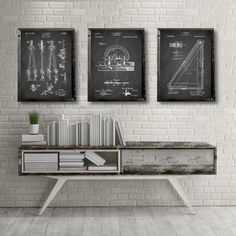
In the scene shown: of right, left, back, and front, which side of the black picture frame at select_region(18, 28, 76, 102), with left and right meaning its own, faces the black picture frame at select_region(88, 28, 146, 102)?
left

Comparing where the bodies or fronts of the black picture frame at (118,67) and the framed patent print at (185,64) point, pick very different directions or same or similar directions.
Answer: same or similar directions

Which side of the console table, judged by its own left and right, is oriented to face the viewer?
front

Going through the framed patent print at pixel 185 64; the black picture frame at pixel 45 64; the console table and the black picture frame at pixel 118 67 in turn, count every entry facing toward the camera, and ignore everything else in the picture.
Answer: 4

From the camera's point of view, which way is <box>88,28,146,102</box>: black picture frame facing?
toward the camera

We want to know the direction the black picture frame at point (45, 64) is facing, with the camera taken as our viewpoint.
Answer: facing the viewer

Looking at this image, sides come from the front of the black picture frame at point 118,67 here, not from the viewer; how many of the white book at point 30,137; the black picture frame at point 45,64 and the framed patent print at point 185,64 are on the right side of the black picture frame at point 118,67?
2

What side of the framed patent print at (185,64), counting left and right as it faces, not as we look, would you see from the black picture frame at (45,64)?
right

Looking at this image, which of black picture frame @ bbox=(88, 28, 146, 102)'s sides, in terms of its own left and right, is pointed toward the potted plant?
right

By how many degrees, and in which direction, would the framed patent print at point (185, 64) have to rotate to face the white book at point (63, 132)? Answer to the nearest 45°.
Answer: approximately 90° to its right

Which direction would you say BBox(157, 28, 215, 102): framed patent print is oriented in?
toward the camera

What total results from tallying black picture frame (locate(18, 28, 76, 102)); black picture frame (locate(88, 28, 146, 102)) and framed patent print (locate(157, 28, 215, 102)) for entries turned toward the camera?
3

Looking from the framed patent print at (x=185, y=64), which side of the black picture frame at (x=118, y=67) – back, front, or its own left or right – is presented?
left
